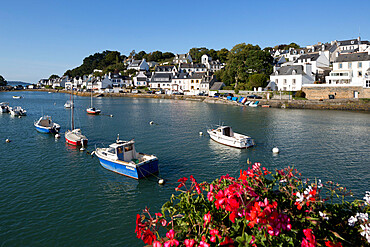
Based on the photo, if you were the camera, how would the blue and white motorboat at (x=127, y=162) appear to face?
facing away from the viewer and to the left of the viewer

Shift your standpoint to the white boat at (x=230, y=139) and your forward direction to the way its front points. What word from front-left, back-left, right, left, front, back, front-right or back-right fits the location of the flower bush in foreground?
back-left

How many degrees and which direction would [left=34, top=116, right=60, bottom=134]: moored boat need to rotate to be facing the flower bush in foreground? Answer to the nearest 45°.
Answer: approximately 135° to its left

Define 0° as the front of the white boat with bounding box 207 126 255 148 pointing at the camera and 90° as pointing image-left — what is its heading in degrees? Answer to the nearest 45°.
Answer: approximately 135°

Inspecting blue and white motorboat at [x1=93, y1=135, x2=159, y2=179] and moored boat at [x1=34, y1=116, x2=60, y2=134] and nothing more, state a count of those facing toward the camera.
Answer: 0

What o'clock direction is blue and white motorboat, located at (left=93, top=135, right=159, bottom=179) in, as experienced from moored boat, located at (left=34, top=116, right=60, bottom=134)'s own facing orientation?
The blue and white motorboat is roughly at 7 o'clock from the moored boat.

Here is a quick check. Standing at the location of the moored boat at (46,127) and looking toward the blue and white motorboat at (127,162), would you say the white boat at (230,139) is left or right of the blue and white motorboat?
left

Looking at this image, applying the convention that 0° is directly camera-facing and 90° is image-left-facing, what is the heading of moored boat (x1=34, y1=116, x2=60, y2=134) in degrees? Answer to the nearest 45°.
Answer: approximately 135°

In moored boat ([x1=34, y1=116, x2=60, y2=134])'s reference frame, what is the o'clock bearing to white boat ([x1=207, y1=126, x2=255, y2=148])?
The white boat is roughly at 6 o'clock from the moored boat.
